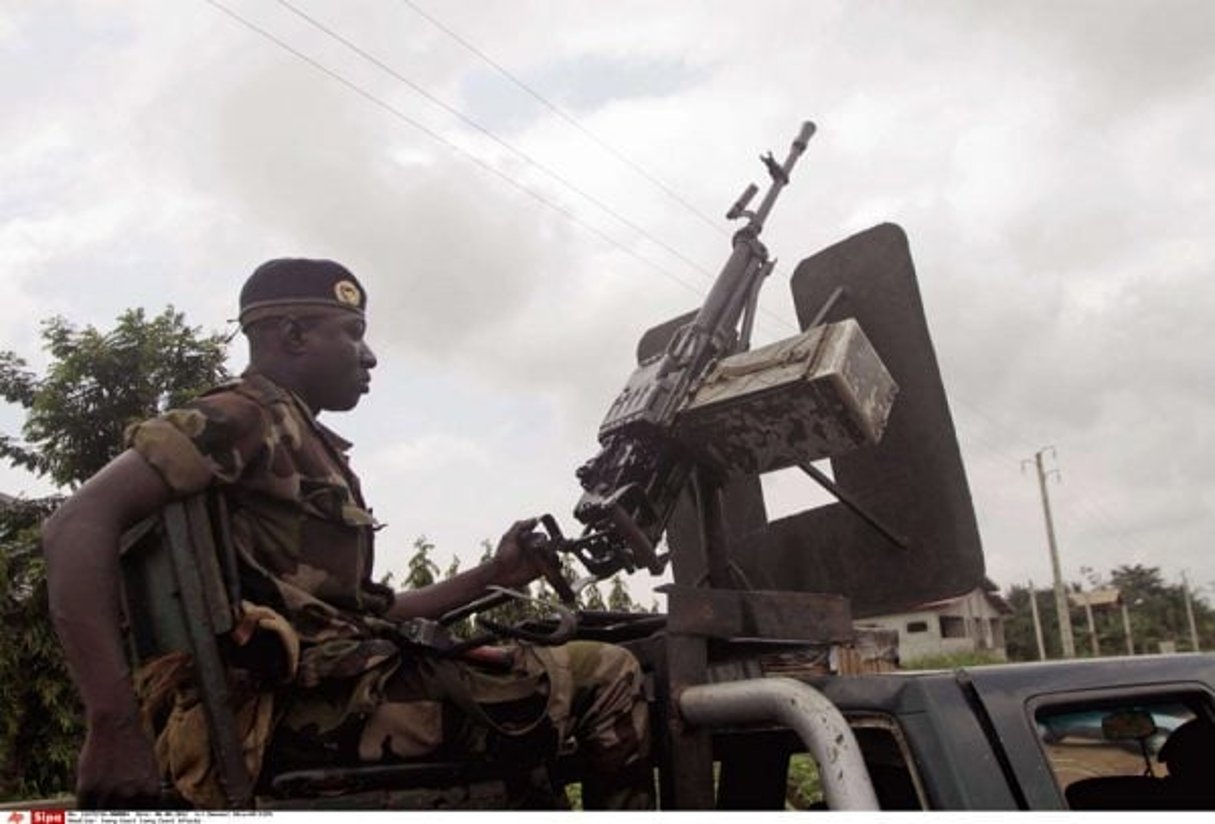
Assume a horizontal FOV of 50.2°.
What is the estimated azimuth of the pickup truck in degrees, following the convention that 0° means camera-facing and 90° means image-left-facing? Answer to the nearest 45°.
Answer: approximately 270°

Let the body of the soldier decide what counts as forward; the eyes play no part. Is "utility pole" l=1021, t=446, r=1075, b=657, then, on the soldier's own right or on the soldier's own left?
on the soldier's own left

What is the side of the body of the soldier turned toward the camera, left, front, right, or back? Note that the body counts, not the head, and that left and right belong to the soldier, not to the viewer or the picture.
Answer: right

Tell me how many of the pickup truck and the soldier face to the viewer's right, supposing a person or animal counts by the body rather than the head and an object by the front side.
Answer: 2

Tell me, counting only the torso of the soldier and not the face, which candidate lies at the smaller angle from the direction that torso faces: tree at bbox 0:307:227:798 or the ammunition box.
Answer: the ammunition box

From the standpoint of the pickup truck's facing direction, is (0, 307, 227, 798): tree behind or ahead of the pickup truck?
behind
